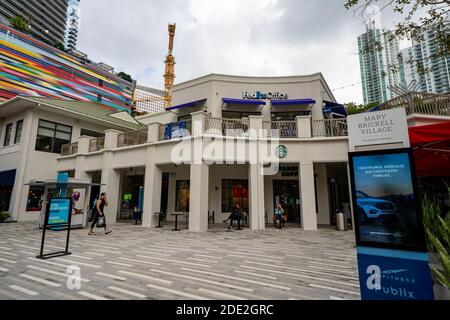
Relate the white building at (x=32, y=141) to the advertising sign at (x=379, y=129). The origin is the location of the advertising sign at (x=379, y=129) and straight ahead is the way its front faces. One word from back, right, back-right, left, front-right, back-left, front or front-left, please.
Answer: right

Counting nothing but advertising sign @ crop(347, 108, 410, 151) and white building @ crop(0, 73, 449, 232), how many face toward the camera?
2

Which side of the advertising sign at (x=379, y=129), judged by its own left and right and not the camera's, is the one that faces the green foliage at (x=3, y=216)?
right

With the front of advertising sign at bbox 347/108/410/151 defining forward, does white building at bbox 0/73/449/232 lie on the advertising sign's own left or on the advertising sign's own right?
on the advertising sign's own right

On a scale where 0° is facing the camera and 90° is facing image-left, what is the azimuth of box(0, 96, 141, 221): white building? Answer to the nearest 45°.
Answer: approximately 315°

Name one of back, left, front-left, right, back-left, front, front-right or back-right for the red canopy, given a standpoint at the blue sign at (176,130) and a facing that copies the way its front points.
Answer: front-left

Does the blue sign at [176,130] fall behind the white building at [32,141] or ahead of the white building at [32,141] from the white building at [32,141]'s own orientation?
ahead
